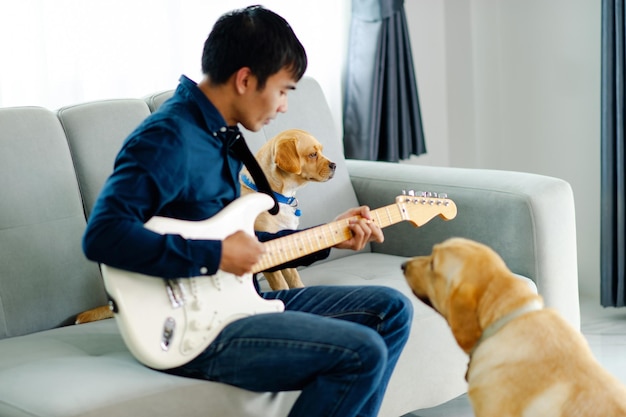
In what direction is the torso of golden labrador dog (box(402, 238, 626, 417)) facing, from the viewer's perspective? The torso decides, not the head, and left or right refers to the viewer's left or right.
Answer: facing away from the viewer and to the left of the viewer

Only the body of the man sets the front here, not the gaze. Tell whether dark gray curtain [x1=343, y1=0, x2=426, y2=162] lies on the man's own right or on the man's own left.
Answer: on the man's own left

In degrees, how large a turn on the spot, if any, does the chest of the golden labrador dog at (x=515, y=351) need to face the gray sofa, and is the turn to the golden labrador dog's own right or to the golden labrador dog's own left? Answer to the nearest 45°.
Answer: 0° — it already faces it

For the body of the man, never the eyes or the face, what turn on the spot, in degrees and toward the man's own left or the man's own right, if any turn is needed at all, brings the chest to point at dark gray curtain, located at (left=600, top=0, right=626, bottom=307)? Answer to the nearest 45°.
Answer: approximately 45° to the man's own left

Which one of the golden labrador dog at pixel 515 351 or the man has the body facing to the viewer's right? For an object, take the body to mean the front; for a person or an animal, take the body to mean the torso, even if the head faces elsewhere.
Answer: the man

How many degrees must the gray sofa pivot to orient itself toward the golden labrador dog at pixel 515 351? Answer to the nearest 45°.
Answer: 0° — it already faces it

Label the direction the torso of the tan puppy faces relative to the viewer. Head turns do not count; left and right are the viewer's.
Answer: facing to the right of the viewer

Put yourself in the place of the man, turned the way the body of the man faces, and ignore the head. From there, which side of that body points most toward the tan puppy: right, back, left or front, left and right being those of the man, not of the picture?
left

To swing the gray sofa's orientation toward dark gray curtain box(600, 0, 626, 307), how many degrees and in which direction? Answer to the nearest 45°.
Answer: approximately 90° to its left

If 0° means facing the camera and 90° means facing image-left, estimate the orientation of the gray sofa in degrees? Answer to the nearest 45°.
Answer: approximately 315°

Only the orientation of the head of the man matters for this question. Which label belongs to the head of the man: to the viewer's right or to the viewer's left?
to the viewer's right

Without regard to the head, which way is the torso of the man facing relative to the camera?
to the viewer's right
